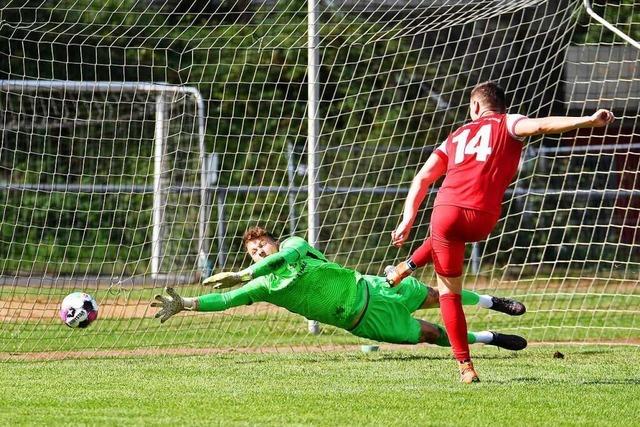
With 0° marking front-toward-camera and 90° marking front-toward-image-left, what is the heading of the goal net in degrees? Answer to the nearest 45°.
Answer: approximately 0°

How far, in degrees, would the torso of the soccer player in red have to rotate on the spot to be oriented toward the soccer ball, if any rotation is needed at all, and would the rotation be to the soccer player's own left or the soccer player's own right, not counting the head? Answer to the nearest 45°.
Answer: approximately 45° to the soccer player's own left

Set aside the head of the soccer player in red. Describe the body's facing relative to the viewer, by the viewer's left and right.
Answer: facing away from the viewer and to the left of the viewer

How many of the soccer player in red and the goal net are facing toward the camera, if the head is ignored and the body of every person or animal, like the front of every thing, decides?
1

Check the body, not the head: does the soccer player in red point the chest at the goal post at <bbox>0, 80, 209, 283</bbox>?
yes

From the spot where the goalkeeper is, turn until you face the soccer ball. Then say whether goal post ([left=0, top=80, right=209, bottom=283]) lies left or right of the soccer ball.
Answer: right
